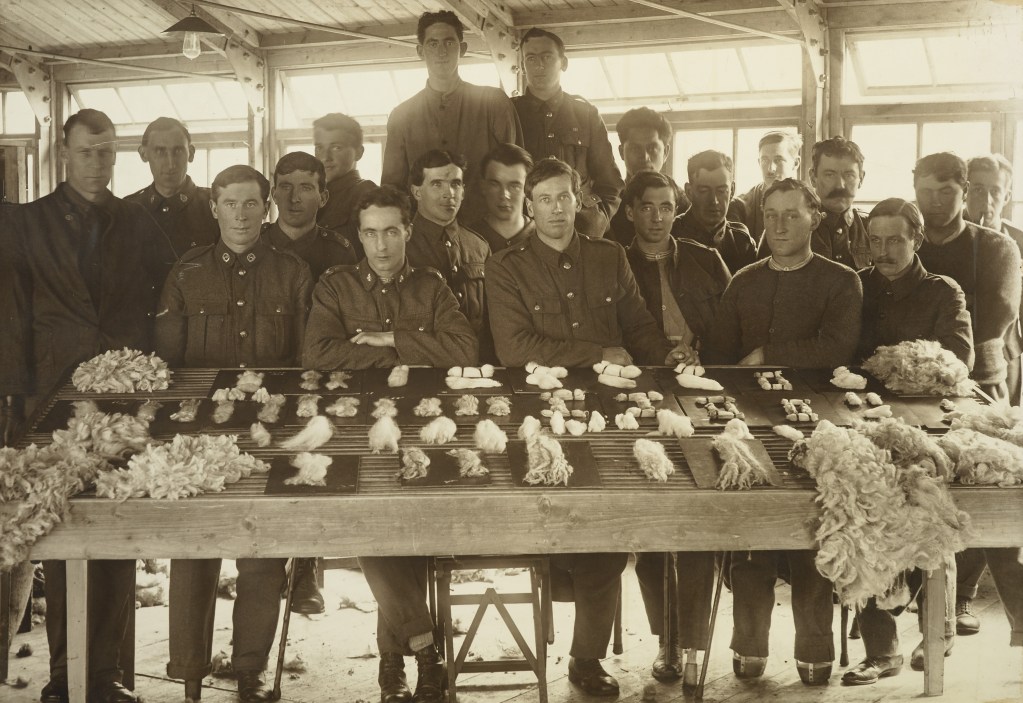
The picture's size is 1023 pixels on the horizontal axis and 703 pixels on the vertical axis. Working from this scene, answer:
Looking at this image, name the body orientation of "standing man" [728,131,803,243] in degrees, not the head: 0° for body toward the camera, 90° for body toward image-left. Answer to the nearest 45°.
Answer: approximately 0°

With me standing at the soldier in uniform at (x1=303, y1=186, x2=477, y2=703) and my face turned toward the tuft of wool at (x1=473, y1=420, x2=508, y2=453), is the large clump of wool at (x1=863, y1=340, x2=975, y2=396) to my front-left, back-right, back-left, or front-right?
front-left

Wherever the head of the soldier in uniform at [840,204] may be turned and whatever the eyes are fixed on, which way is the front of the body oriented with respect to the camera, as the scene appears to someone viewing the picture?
toward the camera

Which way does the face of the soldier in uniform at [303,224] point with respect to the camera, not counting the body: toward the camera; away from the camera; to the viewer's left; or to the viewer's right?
toward the camera

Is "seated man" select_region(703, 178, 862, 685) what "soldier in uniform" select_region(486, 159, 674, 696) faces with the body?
no

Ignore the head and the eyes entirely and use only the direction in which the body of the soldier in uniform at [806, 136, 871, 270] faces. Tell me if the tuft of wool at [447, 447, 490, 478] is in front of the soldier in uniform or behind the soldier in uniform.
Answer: in front

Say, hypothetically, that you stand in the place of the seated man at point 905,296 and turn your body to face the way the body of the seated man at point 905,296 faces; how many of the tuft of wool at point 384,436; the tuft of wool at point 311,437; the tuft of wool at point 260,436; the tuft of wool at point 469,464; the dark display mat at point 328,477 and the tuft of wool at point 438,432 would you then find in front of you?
6

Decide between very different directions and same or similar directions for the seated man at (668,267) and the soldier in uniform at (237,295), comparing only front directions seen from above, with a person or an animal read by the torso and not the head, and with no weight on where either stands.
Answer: same or similar directions

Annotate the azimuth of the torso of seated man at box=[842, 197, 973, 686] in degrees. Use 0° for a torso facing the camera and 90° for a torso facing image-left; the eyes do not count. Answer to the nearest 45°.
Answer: approximately 45°

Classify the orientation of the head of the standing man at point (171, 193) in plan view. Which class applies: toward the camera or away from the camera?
toward the camera

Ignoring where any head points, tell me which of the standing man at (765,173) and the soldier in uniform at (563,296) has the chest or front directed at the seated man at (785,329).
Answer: the standing man

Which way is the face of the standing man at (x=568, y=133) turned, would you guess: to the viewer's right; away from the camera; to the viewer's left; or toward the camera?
toward the camera

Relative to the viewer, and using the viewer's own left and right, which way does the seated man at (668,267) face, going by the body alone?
facing the viewer

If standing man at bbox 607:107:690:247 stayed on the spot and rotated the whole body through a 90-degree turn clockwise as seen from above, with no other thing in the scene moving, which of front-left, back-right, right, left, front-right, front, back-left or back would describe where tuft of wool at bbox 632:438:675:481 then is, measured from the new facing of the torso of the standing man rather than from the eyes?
left

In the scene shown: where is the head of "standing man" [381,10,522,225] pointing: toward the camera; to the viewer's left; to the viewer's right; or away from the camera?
toward the camera

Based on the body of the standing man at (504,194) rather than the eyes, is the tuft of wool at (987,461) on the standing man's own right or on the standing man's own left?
on the standing man's own left

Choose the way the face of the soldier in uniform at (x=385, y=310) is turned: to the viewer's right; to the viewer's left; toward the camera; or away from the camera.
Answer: toward the camera
